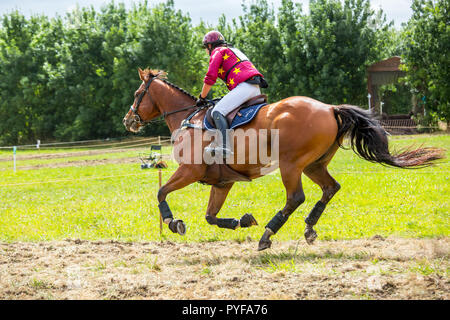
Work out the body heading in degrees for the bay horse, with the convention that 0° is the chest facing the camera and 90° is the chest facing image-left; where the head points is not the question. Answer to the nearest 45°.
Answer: approximately 90°

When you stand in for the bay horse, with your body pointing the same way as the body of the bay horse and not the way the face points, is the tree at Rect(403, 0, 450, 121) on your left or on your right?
on your right
